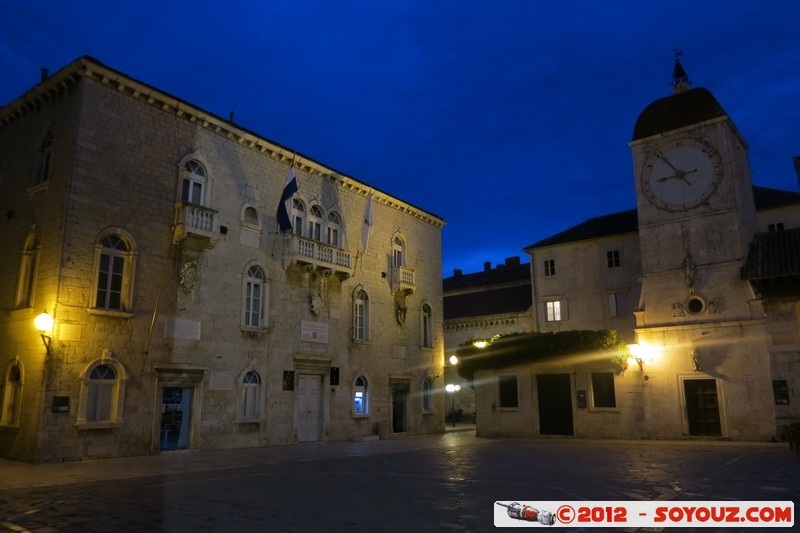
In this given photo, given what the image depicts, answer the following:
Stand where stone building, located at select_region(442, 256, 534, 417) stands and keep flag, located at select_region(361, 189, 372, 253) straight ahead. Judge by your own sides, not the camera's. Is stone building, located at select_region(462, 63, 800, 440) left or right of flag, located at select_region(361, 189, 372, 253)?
left

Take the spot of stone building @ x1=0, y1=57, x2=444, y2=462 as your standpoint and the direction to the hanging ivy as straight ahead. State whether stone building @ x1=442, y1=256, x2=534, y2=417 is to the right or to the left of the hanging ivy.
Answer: left

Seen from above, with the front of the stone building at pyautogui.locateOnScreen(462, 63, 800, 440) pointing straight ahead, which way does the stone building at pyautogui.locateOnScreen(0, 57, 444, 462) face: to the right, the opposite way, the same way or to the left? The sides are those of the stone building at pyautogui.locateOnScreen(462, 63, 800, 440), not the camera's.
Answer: to the left

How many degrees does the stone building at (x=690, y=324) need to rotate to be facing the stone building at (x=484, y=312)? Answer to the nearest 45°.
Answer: approximately 135° to its right

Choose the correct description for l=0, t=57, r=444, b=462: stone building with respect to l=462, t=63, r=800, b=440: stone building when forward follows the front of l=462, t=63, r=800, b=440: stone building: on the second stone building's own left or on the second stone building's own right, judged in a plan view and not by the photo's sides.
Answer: on the second stone building's own right

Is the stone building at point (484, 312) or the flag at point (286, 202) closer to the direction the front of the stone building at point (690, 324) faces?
the flag

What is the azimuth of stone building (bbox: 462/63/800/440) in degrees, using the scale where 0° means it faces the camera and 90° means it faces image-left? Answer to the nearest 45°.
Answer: approximately 0°

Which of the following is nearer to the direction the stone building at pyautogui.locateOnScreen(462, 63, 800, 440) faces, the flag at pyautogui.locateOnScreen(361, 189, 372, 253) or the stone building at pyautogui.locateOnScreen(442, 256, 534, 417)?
the flag

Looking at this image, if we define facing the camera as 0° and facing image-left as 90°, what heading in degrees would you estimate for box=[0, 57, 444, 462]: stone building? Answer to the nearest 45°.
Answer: approximately 315°
